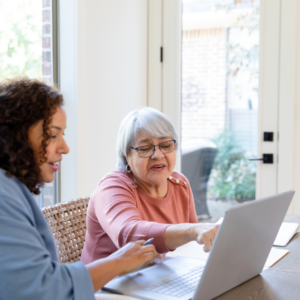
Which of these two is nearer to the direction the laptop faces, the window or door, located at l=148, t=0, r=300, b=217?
the window

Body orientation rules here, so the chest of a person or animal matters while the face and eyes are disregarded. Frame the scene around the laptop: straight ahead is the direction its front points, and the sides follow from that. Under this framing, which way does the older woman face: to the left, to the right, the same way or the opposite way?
the opposite way

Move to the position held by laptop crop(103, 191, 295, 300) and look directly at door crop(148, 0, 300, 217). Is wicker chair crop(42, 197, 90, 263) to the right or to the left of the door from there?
left

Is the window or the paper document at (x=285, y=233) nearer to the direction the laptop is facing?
the window

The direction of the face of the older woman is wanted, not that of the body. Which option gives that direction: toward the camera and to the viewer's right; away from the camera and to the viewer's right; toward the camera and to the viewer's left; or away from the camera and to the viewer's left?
toward the camera and to the viewer's right

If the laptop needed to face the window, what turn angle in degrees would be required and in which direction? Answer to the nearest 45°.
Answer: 0° — it already faces it

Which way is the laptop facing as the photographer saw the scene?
facing away from the viewer and to the left of the viewer
